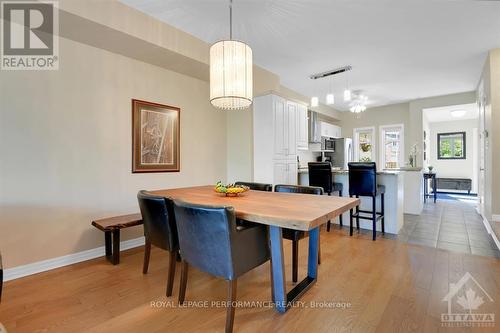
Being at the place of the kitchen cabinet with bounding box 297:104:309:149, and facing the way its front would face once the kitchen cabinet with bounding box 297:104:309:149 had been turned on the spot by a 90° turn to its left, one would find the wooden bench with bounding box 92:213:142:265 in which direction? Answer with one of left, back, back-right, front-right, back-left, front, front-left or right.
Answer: back

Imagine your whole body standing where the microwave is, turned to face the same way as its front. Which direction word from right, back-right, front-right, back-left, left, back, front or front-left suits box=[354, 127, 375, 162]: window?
left

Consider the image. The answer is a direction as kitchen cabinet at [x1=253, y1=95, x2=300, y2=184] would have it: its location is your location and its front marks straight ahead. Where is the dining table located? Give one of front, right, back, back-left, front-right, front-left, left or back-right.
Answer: front-right

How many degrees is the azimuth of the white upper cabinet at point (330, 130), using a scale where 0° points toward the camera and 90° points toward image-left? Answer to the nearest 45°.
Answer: approximately 315°

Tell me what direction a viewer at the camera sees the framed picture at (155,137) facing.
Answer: facing the viewer and to the right of the viewer

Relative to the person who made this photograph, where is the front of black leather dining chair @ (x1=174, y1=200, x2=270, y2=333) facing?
facing away from the viewer and to the right of the viewer

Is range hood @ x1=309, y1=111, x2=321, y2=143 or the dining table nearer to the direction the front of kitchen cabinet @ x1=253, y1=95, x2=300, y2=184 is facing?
the dining table

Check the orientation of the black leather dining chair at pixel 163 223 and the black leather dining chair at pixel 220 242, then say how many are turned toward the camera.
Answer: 0

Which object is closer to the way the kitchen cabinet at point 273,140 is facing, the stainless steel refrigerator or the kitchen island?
the kitchen island

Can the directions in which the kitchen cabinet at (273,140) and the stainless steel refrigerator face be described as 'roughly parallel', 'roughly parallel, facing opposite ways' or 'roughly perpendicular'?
roughly parallel

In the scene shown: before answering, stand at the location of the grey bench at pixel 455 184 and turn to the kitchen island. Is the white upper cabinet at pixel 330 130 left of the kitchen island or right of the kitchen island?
right

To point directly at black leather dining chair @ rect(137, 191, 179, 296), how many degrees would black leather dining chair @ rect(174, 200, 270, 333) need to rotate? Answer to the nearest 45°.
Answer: approximately 90° to its left

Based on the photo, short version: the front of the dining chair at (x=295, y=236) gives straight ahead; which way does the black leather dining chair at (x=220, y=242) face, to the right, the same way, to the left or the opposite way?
the opposite way

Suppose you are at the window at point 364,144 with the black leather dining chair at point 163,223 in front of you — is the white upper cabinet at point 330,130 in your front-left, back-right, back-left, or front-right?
front-right

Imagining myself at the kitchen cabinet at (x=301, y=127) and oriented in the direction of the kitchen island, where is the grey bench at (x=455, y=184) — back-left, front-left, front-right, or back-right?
front-left

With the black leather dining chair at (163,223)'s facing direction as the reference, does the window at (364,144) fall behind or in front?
in front

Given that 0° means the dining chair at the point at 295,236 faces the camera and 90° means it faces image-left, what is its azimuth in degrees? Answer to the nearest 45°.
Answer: approximately 45°

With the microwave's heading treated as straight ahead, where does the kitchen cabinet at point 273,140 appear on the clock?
The kitchen cabinet is roughly at 2 o'clock from the microwave.
